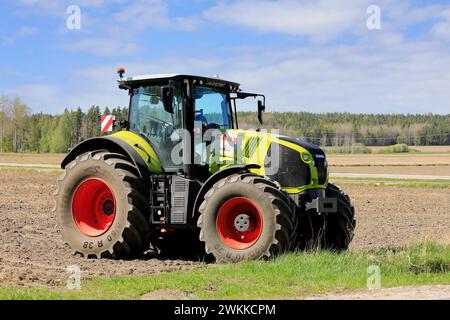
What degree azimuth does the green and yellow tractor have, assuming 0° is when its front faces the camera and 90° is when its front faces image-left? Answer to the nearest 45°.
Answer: approximately 315°
